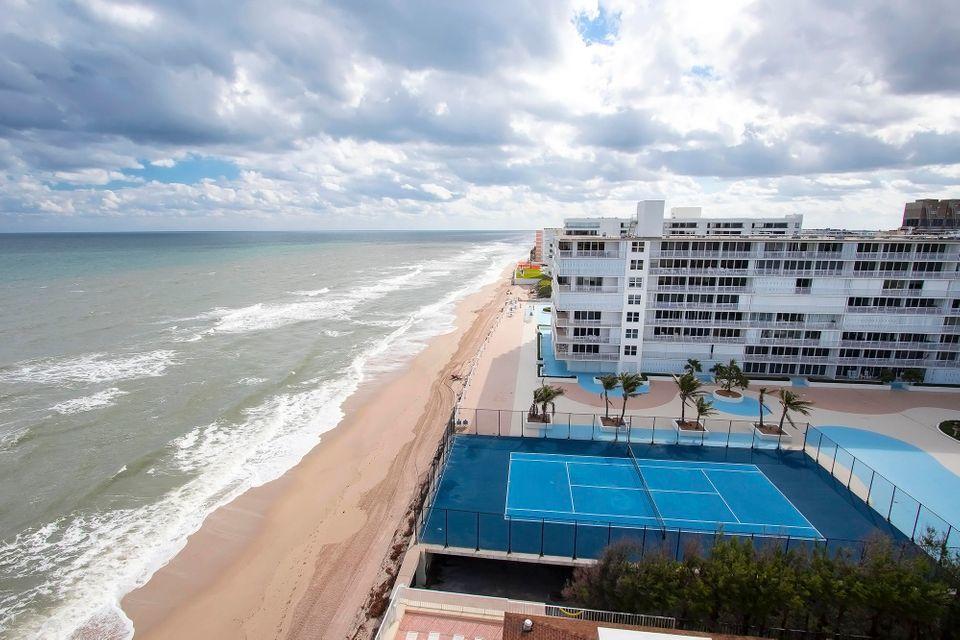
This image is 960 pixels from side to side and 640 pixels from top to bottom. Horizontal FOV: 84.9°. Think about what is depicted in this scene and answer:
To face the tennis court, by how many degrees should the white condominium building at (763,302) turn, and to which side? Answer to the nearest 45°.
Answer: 0° — it already faces it

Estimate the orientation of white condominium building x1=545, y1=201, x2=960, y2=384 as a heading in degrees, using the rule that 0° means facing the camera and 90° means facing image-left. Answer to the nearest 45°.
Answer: approximately 0°

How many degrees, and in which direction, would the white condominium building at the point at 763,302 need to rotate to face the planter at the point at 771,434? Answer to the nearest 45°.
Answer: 0° — it already faces it
